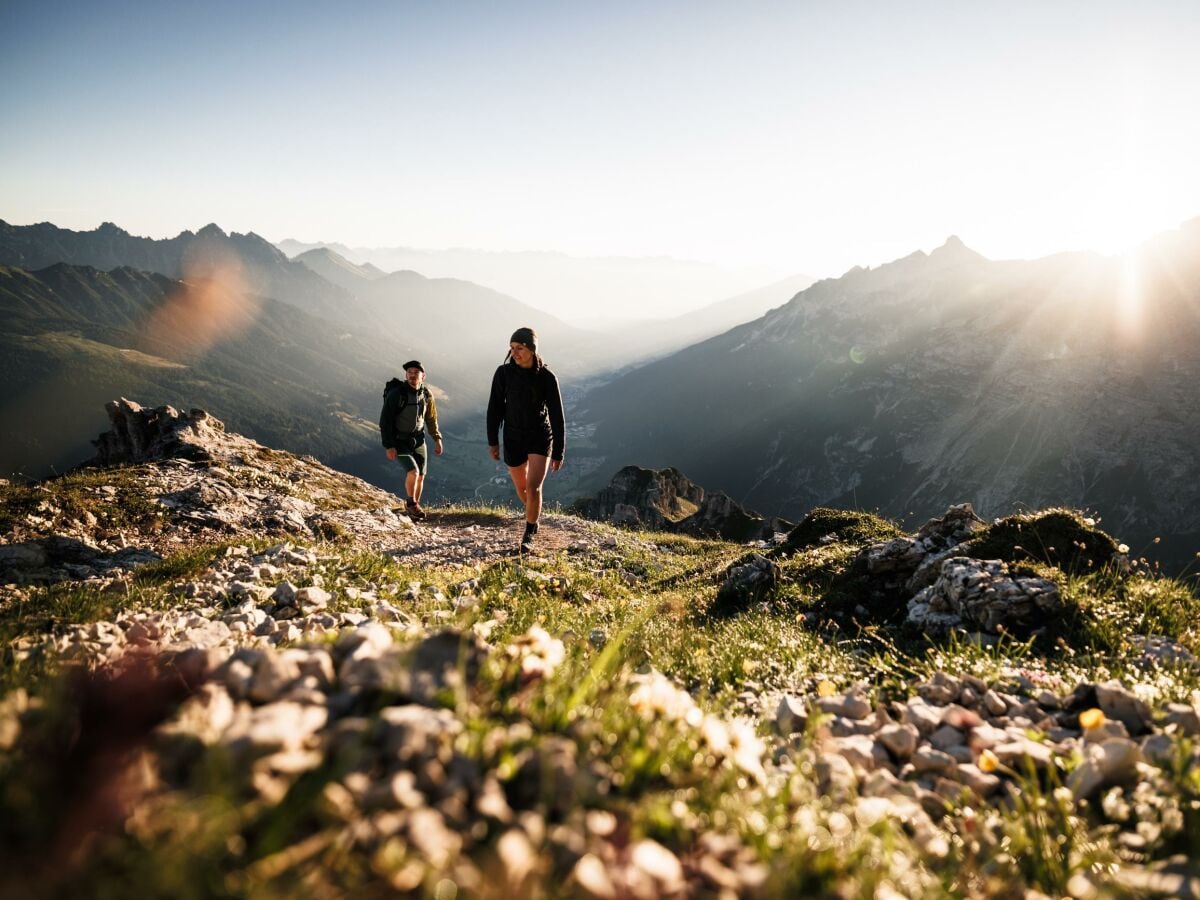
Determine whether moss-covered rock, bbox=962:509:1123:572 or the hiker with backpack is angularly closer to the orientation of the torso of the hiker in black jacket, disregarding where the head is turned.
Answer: the moss-covered rock

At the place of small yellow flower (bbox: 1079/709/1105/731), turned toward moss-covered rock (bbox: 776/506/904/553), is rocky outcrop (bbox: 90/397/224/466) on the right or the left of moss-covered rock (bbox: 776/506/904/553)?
left

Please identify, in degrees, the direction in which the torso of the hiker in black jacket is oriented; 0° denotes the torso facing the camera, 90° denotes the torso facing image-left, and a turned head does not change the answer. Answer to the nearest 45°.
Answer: approximately 0°

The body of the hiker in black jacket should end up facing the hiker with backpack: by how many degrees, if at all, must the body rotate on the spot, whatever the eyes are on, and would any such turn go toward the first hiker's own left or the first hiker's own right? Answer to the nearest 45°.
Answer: approximately 135° to the first hiker's own right

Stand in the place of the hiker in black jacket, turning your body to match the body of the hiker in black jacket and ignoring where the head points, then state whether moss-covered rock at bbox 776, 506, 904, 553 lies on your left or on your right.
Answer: on your left
